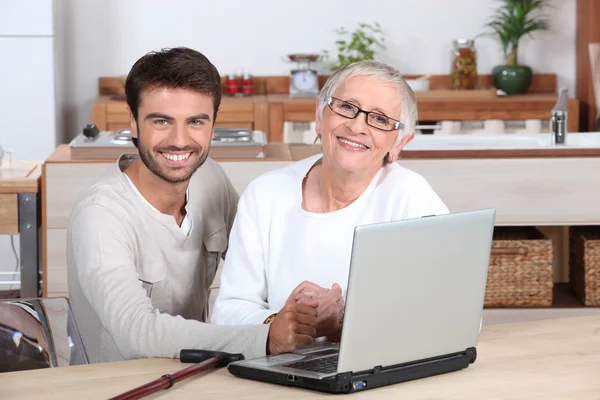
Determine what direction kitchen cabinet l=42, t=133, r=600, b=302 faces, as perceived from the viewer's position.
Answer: facing the viewer

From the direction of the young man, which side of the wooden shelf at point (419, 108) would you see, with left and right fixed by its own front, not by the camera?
front

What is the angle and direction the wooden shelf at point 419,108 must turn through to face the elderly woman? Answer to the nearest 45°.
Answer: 0° — it already faces them

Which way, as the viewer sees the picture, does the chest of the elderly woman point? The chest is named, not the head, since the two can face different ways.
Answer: toward the camera

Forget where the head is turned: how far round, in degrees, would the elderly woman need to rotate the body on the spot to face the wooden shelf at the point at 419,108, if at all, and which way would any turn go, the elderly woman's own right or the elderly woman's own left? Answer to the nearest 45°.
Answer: approximately 180°

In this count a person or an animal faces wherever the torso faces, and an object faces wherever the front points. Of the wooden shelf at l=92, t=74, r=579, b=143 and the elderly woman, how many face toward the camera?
2

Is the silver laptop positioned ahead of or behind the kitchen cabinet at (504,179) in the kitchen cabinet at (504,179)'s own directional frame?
ahead

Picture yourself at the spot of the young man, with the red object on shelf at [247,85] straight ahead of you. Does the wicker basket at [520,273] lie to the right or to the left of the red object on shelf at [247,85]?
right

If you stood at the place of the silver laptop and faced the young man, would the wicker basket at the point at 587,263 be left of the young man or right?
right

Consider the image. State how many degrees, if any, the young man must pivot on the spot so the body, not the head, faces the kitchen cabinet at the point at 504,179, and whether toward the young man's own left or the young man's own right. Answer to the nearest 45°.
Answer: approximately 90° to the young man's own left

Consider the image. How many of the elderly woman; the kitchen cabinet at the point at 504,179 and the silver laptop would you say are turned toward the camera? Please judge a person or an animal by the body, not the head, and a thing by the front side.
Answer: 2

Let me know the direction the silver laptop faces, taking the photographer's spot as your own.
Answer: facing away from the viewer and to the left of the viewer
